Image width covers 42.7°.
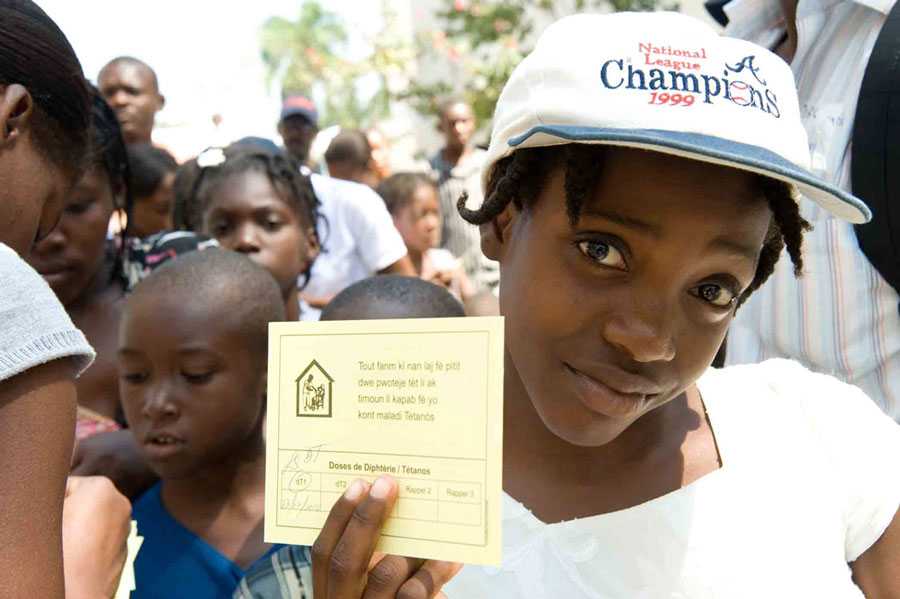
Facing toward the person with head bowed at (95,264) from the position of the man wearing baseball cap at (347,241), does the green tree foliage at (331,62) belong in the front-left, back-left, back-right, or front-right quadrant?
back-right

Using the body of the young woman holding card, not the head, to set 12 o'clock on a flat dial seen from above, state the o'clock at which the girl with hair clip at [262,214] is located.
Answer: The girl with hair clip is roughly at 5 o'clock from the young woman holding card.

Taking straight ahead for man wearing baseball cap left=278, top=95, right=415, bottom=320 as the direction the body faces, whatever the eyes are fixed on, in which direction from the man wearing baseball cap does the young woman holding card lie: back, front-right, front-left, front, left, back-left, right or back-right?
front-left

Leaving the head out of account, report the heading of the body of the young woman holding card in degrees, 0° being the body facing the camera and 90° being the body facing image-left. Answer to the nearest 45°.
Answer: approximately 0°

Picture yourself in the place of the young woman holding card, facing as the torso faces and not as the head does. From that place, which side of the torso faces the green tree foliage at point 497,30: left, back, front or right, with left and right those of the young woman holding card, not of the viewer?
back

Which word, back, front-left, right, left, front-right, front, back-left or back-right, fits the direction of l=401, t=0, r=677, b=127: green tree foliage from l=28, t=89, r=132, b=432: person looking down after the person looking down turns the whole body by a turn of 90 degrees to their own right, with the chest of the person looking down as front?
right

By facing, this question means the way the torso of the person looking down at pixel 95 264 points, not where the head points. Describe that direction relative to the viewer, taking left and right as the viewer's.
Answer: facing the viewer and to the left of the viewer

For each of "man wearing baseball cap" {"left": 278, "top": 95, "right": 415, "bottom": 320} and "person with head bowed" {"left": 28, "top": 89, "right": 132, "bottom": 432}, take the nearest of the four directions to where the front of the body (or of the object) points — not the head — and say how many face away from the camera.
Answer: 0

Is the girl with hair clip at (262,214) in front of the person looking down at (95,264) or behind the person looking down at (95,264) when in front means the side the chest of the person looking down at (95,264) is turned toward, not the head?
behind

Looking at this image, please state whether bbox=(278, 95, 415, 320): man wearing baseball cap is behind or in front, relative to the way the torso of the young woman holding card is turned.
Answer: behind

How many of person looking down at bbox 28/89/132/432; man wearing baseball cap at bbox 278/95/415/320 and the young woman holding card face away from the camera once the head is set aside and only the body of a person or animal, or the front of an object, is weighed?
0
